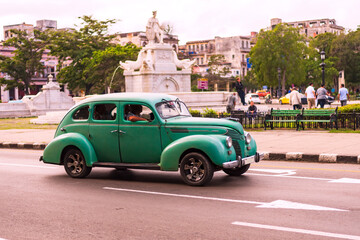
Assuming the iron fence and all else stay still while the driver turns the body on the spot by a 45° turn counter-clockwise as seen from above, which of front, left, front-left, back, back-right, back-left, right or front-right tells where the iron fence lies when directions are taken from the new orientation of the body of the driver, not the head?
front

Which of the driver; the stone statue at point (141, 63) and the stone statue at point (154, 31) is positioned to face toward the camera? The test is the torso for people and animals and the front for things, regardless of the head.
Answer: the stone statue at point (154, 31)

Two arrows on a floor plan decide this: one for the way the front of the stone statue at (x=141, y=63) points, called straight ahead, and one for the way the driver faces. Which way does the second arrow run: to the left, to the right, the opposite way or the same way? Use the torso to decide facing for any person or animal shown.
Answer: the opposite way

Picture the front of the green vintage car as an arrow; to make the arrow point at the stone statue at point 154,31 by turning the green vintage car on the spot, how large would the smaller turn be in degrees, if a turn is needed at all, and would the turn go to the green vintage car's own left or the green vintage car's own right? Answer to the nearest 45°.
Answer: approximately 135° to the green vintage car's own left

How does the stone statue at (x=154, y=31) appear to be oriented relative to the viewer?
toward the camera

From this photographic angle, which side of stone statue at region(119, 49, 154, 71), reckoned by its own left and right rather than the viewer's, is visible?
left

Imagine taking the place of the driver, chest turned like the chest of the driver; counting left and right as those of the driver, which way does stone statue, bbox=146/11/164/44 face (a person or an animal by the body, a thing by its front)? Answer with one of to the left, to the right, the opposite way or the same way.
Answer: to the right

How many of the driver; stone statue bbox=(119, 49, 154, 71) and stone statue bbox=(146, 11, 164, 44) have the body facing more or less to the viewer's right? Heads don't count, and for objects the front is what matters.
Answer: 1

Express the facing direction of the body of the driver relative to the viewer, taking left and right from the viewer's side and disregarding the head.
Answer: facing to the right of the viewer

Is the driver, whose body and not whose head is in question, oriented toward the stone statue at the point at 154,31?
no

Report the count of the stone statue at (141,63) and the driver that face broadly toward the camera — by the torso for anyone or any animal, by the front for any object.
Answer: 0

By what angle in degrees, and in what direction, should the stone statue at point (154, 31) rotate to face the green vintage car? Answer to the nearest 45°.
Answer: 0° — it already faces it

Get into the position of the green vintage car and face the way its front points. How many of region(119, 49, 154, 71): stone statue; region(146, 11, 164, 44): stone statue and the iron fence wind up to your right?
0
